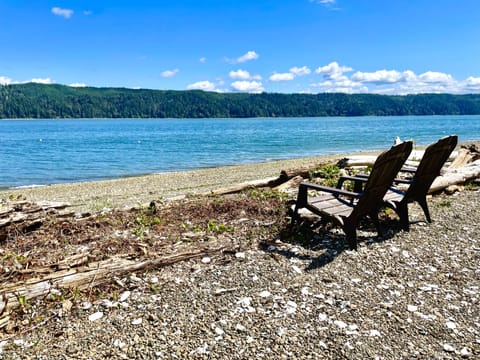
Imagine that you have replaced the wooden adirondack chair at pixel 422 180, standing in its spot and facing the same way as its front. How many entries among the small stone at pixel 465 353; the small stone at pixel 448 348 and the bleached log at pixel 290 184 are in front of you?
1

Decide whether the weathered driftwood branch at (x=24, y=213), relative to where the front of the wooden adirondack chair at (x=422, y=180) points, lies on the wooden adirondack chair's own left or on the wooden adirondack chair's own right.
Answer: on the wooden adirondack chair's own left

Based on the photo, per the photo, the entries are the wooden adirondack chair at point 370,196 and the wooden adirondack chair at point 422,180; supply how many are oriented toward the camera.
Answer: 0

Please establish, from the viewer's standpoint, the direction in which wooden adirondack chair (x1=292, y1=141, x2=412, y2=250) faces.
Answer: facing away from the viewer and to the left of the viewer

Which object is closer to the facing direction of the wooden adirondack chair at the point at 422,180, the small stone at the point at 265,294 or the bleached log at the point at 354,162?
the bleached log

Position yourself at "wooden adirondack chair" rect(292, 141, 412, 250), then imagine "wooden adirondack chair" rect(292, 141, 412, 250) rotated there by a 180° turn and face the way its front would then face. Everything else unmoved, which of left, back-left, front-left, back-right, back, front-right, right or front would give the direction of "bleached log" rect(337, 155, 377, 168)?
back-left

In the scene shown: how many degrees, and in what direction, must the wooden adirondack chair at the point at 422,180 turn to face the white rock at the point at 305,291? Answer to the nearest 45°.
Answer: approximately 90° to its left

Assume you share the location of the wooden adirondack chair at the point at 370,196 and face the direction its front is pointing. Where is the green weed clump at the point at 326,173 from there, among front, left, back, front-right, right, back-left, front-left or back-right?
front-right

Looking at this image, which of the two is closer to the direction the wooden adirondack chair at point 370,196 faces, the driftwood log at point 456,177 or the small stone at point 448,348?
the driftwood log

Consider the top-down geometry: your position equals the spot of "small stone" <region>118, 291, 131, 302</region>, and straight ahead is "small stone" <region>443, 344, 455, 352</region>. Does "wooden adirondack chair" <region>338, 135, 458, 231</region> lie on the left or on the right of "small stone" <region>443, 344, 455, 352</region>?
left

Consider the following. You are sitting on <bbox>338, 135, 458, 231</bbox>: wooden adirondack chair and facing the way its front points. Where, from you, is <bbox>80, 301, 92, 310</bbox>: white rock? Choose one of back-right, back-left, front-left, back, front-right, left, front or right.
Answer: left

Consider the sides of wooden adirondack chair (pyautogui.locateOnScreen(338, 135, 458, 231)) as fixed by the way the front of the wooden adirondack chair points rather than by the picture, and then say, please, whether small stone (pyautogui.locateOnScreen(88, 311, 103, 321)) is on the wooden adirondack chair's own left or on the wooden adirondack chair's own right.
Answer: on the wooden adirondack chair's own left

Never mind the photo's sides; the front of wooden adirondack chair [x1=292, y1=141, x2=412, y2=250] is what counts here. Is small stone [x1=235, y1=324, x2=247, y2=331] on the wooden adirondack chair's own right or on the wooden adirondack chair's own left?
on the wooden adirondack chair's own left

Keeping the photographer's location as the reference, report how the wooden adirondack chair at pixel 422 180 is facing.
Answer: facing away from the viewer and to the left of the viewer

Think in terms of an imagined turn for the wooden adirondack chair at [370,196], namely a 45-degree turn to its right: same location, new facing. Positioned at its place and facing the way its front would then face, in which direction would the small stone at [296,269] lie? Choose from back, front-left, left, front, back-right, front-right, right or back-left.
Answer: back-left

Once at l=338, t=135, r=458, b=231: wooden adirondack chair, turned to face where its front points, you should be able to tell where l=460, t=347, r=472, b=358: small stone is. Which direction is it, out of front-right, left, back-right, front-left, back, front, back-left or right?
back-left
